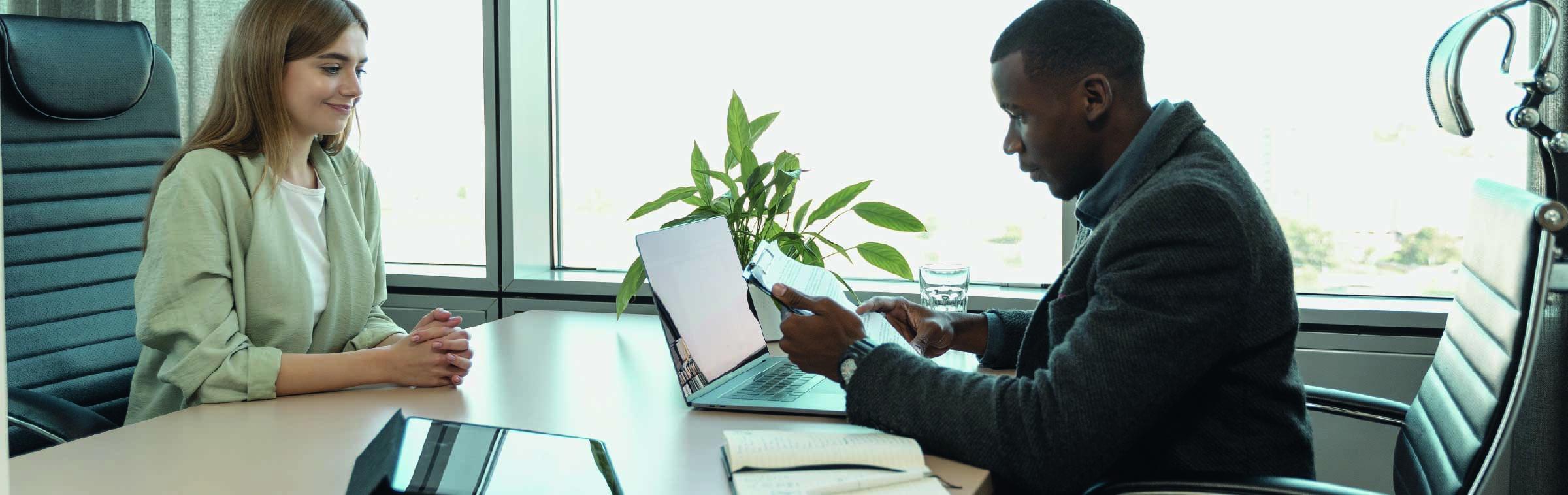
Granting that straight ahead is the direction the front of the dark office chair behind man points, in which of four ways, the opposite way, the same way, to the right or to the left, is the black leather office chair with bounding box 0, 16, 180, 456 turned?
the opposite way

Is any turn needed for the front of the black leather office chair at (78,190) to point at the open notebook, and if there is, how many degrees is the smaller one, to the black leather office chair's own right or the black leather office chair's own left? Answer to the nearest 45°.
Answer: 0° — it already faces it

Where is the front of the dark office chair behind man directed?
to the viewer's left

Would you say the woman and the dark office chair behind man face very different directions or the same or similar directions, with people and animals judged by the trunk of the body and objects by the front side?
very different directions

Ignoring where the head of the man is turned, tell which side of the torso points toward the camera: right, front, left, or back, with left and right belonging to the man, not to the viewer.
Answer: left

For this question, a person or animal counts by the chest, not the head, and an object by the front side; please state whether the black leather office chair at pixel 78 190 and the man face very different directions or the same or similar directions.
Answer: very different directions

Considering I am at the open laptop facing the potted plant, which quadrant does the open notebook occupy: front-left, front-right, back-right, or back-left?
back-right

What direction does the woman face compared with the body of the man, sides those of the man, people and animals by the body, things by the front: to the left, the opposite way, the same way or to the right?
the opposite way

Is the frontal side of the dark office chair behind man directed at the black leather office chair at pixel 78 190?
yes
